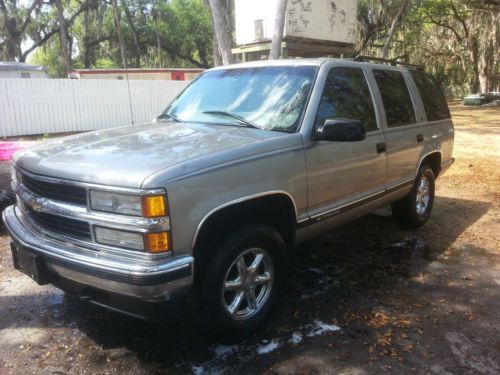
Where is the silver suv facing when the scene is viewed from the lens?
facing the viewer and to the left of the viewer

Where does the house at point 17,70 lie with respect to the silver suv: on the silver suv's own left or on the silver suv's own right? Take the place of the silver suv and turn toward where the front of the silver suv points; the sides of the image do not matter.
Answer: on the silver suv's own right

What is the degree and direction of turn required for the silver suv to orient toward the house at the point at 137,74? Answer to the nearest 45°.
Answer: approximately 135° to its right

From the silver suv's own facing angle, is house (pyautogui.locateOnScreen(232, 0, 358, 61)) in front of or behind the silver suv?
behind

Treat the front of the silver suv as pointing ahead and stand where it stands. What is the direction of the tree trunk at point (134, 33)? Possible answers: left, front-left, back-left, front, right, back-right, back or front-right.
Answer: back-right

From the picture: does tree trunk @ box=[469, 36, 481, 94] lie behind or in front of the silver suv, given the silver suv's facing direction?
behind
